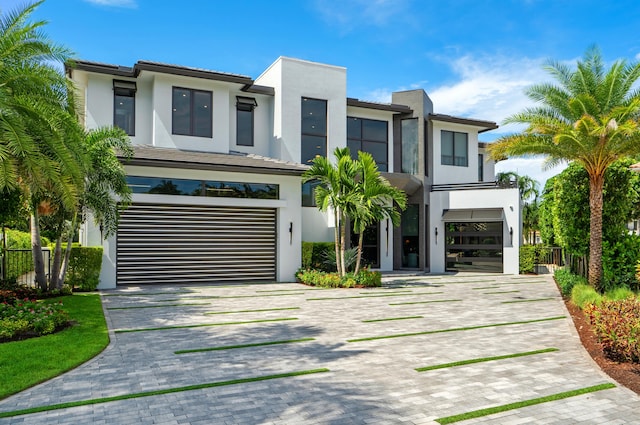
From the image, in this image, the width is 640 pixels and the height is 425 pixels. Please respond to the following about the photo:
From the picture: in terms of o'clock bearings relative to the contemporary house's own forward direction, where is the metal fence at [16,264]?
The metal fence is roughly at 2 o'clock from the contemporary house.

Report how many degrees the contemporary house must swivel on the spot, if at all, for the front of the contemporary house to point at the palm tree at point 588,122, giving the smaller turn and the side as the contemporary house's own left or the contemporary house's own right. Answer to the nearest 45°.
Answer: approximately 45° to the contemporary house's own left

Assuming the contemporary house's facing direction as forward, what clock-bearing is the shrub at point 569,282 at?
The shrub is roughly at 10 o'clock from the contemporary house.

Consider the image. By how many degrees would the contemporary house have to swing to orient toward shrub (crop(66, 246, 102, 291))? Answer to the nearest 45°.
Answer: approximately 45° to its right

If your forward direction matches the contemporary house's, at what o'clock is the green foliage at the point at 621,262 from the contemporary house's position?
The green foliage is roughly at 10 o'clock from the contemporary house.

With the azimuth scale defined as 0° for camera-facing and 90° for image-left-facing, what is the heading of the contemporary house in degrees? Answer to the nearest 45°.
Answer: approximately 0°

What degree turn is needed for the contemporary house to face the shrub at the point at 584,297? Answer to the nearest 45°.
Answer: approximately 45° to its left
